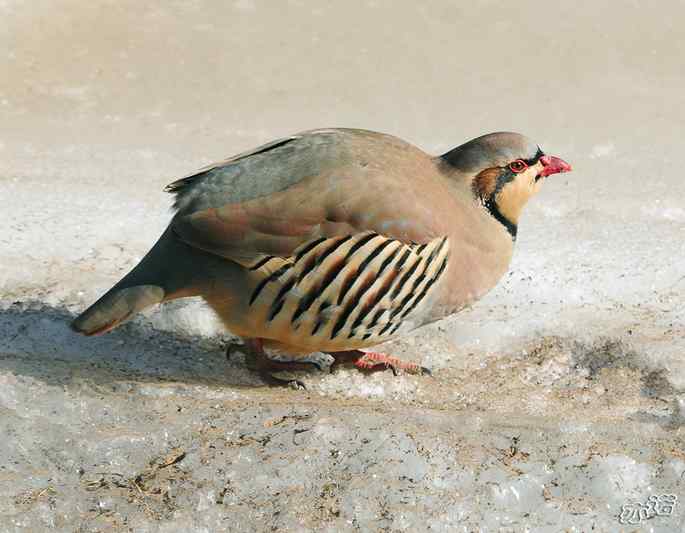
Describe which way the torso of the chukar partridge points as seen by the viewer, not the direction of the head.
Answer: to the viewer's right
